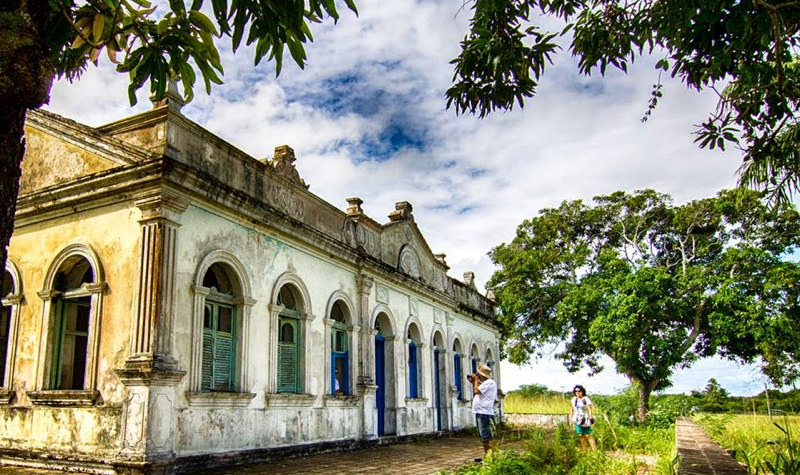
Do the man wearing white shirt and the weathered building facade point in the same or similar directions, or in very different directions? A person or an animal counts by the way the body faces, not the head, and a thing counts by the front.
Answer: very different directions

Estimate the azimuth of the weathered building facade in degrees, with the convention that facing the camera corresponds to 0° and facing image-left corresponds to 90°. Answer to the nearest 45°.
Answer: approximately 315°

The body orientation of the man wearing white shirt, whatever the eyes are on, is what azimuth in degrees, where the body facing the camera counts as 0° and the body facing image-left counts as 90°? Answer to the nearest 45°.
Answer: approximately 90°

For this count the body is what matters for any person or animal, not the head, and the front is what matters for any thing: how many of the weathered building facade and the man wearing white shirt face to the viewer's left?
1

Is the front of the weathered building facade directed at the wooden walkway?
yes

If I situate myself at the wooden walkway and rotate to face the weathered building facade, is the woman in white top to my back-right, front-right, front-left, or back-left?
front-right

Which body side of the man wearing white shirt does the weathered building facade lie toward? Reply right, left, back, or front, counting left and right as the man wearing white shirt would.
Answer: front

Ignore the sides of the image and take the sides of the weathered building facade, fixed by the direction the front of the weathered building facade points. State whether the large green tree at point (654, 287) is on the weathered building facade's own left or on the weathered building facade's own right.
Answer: on the weathered building facade's own left

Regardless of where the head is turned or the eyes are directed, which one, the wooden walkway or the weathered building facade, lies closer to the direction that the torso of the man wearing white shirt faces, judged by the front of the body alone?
the weathered building facade

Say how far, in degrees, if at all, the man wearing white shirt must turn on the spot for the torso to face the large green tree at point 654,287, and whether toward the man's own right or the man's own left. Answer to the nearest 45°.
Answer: approximately 135° to the man's own right

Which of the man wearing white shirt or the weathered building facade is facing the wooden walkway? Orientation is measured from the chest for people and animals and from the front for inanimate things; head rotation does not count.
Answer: the weathered building facade

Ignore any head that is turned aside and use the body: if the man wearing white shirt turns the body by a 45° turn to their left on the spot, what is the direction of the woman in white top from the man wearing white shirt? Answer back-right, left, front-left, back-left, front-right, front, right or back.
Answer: back

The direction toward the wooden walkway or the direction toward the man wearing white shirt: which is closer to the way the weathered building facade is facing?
the wooden walkway

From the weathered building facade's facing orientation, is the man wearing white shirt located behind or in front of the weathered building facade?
in front
